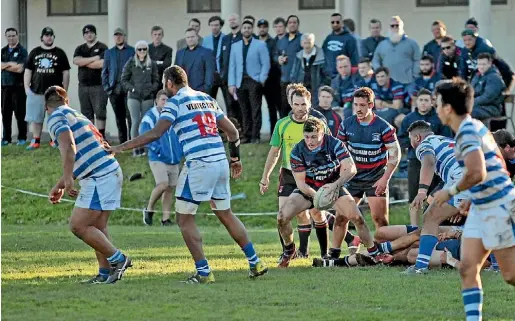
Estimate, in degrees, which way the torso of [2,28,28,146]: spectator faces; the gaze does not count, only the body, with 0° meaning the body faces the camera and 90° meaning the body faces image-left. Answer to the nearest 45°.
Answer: approximately 0°

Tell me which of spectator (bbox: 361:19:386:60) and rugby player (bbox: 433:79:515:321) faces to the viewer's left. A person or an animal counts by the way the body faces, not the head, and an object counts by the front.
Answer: the rugby player

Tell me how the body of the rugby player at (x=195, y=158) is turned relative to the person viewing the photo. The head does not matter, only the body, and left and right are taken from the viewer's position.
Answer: facing away from the viewer and to the left of the viewer

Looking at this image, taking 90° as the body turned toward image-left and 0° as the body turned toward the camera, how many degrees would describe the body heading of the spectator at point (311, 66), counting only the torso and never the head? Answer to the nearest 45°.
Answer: approximately 0°
